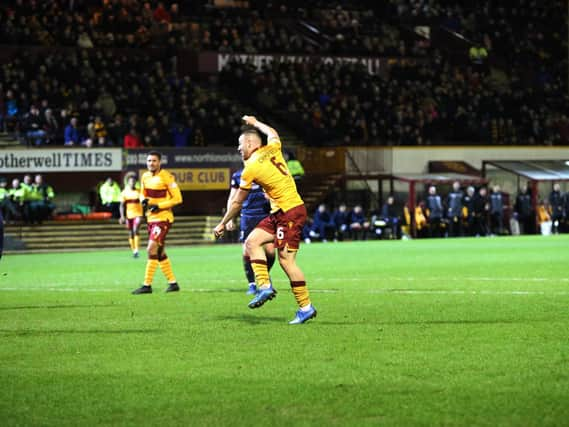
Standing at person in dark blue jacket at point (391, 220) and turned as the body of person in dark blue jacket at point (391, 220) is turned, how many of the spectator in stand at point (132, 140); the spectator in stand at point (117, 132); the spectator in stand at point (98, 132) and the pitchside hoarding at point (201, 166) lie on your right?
4

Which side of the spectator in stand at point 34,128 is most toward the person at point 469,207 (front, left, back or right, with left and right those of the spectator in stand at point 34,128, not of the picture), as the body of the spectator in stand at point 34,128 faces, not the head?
left

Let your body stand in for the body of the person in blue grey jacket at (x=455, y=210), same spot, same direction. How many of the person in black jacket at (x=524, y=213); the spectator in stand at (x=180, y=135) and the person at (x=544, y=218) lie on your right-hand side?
1

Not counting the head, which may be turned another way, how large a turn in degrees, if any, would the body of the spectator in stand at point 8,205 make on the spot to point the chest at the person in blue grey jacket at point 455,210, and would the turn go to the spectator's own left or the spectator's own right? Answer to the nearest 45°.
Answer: approximately 45° to the spectator's own left

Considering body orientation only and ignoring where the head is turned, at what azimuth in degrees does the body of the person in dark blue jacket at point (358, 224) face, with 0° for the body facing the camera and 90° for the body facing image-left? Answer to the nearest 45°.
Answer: approximately 0°

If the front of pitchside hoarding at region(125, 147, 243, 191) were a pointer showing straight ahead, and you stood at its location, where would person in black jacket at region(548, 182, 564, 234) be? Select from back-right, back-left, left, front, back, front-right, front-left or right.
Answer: left

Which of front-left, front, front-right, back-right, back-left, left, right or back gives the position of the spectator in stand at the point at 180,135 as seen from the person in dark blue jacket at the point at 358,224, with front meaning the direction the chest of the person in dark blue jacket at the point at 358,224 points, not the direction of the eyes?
right
